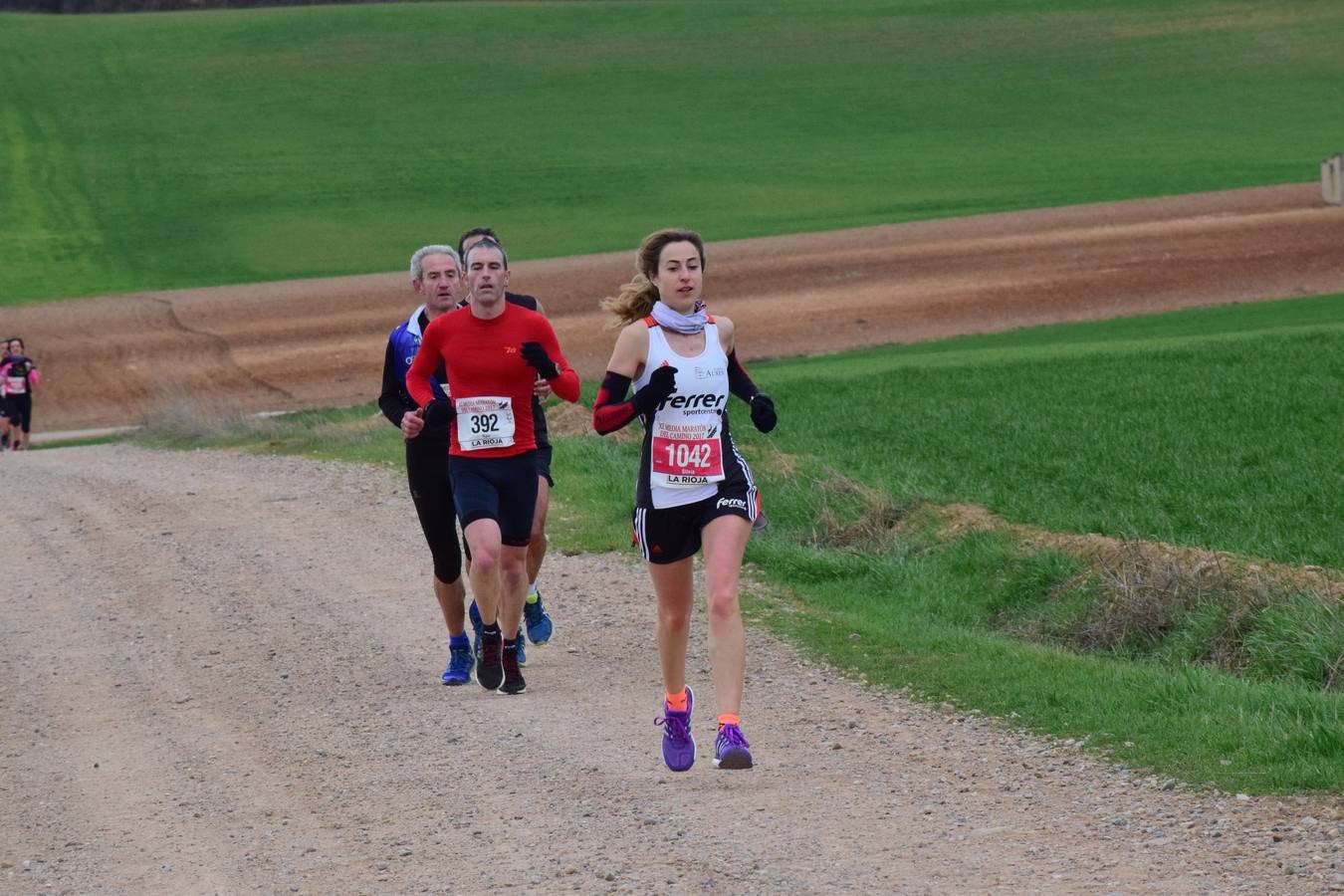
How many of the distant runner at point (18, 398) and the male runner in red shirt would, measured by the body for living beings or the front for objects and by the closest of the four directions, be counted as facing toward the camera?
2

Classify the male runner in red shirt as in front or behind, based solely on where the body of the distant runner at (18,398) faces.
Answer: in front

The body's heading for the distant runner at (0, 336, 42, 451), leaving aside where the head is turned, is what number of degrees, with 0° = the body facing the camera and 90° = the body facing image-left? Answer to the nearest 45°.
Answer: approximately 0°

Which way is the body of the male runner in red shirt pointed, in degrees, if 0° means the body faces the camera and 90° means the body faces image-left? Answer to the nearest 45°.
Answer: approximately 0°

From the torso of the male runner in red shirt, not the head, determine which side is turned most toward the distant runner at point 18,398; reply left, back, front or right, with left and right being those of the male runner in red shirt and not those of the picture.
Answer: back
